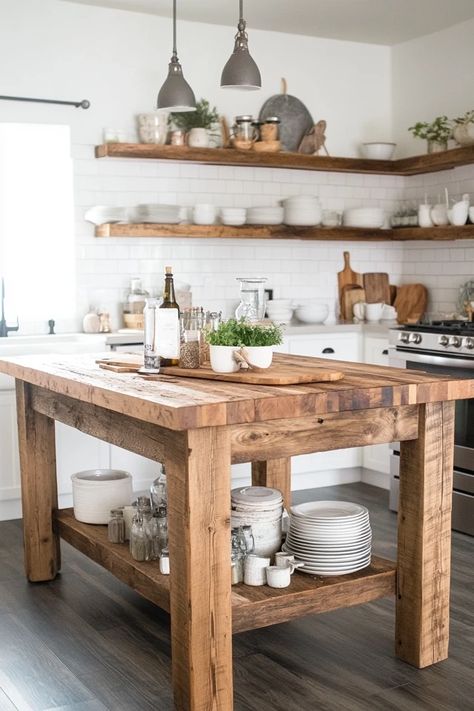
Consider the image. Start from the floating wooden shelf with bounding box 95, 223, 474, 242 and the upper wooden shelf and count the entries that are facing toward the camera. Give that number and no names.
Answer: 2

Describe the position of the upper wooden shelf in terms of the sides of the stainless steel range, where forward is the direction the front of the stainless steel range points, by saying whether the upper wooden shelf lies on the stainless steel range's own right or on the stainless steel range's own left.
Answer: on the stainless steel range's own right

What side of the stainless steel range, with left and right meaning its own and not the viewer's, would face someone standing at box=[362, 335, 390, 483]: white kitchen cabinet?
right

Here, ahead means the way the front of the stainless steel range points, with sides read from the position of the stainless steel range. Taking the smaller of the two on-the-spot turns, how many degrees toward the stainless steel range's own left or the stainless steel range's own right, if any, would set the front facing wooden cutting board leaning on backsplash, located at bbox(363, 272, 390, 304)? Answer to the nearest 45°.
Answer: approximately 135° to the stainless steel range's own right

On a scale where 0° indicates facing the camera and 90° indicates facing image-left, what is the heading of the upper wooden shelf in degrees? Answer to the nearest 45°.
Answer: approximately 0°

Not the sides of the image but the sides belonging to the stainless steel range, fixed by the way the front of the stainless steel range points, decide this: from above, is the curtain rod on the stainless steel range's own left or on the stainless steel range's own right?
on the stainless steel range's own right

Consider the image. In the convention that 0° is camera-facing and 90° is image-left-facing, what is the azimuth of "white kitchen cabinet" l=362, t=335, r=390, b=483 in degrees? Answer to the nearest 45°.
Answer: approximately 45°

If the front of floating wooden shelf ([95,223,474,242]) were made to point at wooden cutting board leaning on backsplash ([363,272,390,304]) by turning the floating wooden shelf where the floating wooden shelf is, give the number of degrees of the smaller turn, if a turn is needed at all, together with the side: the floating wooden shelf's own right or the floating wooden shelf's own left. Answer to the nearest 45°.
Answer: approximately 135° to the floating wooden shelf's own left

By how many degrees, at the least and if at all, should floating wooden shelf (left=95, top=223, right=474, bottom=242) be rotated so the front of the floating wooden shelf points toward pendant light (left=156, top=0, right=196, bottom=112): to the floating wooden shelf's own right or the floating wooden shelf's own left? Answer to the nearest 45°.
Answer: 0° — it already faces it
